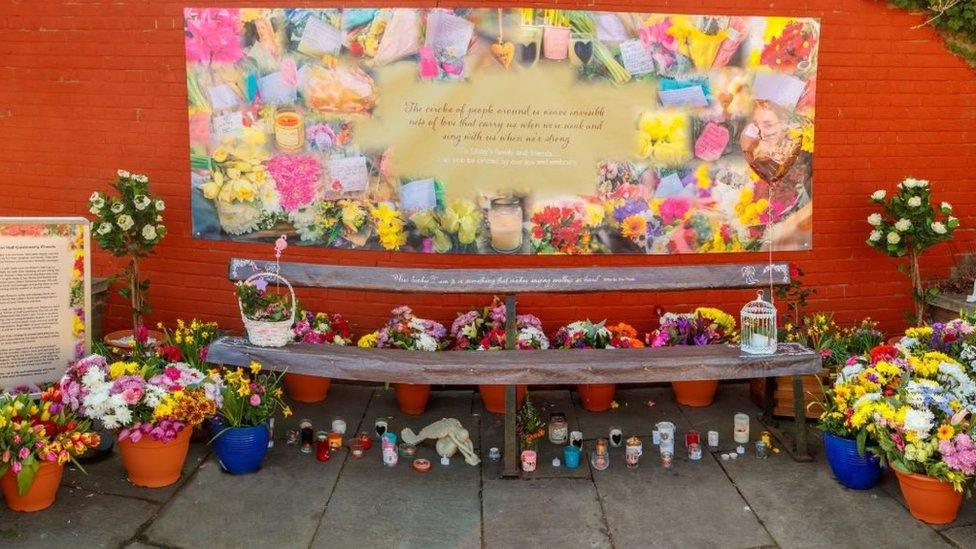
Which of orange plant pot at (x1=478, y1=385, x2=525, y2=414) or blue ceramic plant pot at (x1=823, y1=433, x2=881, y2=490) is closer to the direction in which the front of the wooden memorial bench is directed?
the blue ceramic plant pot

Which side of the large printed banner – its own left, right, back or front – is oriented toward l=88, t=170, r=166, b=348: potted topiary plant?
right

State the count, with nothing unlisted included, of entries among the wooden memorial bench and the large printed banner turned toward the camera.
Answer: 2

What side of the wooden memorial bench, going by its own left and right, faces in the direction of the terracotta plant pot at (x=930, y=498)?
left

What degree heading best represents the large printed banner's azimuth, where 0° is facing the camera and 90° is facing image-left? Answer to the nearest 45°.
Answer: approximately 0°
